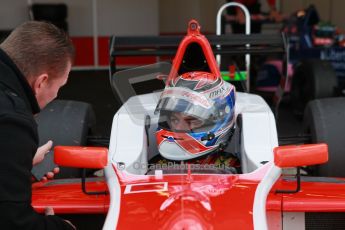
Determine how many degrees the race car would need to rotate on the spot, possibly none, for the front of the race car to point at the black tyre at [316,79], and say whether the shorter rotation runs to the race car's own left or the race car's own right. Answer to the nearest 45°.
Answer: approximately 180°

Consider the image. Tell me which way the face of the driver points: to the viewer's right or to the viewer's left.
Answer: to the viewer's left

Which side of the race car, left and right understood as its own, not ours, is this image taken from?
front
